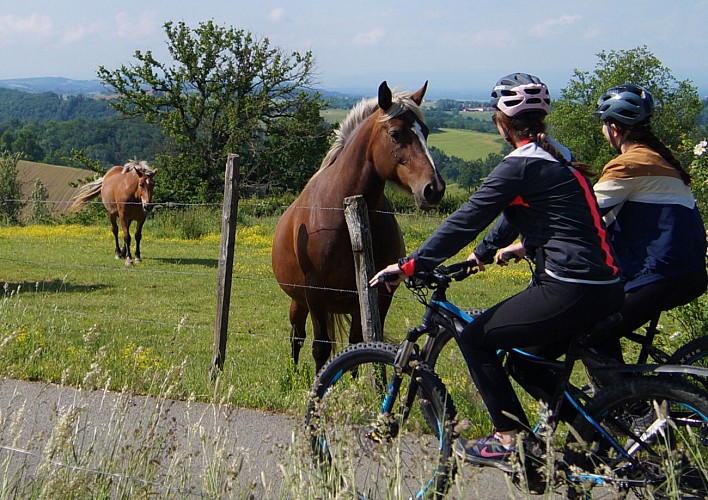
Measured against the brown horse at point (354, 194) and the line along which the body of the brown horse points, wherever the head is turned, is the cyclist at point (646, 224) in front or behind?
in front

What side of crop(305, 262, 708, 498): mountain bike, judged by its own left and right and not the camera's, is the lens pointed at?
left

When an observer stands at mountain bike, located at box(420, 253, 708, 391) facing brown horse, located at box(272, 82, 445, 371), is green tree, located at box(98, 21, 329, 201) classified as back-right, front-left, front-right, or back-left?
front-right

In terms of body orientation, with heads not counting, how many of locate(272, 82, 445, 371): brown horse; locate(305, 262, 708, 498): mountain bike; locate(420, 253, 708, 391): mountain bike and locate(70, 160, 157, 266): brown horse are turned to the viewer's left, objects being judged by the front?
2

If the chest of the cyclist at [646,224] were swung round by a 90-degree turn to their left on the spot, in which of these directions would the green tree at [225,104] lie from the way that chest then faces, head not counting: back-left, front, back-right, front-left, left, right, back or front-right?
right

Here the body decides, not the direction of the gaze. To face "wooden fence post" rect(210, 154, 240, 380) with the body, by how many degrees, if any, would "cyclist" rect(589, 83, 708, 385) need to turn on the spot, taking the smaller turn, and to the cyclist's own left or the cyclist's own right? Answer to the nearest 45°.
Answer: approximately 45° to the cyclist's own left

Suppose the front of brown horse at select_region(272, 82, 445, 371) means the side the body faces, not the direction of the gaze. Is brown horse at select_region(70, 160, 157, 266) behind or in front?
behind

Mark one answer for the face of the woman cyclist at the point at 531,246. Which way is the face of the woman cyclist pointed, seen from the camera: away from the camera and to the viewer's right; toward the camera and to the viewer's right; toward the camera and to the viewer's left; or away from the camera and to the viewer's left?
away from the camera and to the viewer's left

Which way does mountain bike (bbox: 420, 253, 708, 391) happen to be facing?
to the viewer's left

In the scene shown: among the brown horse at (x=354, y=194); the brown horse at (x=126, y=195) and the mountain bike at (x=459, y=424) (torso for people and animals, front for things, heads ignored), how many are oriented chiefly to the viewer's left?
1

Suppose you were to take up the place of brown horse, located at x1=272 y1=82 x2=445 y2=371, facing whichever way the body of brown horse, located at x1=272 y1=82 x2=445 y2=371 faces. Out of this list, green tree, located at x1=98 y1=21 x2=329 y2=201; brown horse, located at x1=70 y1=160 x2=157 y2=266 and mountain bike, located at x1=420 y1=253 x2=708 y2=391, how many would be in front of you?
1

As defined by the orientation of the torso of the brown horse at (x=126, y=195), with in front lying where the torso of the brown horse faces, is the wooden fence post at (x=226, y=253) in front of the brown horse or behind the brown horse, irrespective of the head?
in front

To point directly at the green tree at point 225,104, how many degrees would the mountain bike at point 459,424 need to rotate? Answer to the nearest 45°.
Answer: approximately 45° to its right

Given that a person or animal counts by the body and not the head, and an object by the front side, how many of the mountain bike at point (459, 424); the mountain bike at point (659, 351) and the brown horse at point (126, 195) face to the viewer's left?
2
